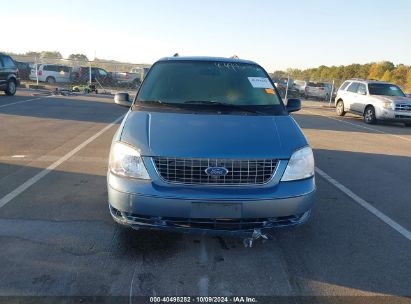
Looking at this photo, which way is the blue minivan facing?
toward the camera

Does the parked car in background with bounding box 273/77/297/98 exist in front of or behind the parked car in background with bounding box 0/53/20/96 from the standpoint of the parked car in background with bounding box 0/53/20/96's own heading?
behind

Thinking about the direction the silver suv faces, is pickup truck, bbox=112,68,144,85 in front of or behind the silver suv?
behind

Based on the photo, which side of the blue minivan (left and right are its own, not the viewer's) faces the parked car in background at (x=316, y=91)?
back

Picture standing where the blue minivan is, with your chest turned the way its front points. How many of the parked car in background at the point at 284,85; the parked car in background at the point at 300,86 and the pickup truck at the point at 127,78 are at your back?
3

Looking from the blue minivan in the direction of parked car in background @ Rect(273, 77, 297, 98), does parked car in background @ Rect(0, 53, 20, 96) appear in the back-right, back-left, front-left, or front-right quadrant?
front-left

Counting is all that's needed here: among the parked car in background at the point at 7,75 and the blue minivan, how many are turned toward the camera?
1

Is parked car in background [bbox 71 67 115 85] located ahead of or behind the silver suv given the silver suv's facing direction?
behind

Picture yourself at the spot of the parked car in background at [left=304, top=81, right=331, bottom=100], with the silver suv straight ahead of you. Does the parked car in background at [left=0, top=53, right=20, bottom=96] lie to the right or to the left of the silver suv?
right

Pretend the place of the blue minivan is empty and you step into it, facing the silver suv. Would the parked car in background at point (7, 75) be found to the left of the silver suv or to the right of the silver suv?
left

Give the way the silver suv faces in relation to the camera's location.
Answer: facing the viewer and to the right of the viewer

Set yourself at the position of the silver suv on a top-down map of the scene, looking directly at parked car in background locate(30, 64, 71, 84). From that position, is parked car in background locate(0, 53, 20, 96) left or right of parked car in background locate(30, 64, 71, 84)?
left

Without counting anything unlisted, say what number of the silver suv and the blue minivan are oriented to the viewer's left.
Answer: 0

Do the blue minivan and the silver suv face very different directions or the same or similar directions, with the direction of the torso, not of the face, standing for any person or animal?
same or similar directions
